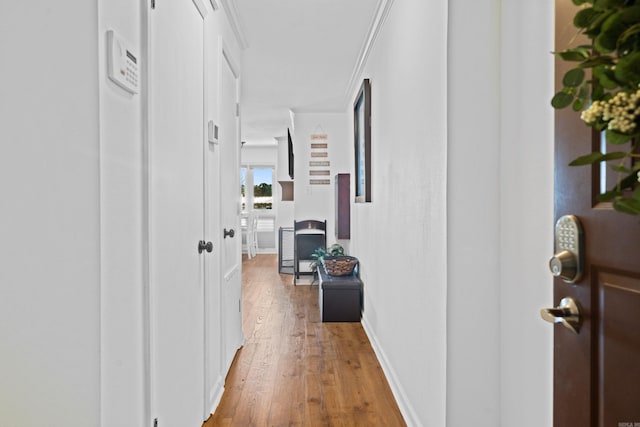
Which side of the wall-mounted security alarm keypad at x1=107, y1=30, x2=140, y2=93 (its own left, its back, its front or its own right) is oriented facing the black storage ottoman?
left

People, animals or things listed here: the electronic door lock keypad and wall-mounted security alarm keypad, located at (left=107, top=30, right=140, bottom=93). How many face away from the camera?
0

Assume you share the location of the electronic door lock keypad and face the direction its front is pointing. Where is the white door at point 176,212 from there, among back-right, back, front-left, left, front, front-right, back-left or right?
front-right

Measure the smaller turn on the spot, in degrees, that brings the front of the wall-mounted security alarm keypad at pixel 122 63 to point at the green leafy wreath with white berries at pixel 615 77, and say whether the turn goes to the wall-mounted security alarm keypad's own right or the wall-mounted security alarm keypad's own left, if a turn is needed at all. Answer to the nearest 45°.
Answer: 0° — it already faces it

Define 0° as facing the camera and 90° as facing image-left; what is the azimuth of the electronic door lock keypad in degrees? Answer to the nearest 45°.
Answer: approximately 45°

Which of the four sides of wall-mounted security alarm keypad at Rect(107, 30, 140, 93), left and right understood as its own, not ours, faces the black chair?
left

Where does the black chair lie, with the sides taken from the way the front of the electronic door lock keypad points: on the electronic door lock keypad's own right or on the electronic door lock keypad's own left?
on the electronic door lock keypad's own right

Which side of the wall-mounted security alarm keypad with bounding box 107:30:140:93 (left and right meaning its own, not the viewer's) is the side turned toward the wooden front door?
front

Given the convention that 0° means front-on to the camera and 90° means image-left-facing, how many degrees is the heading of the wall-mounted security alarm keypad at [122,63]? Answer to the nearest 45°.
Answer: approximately 315°
